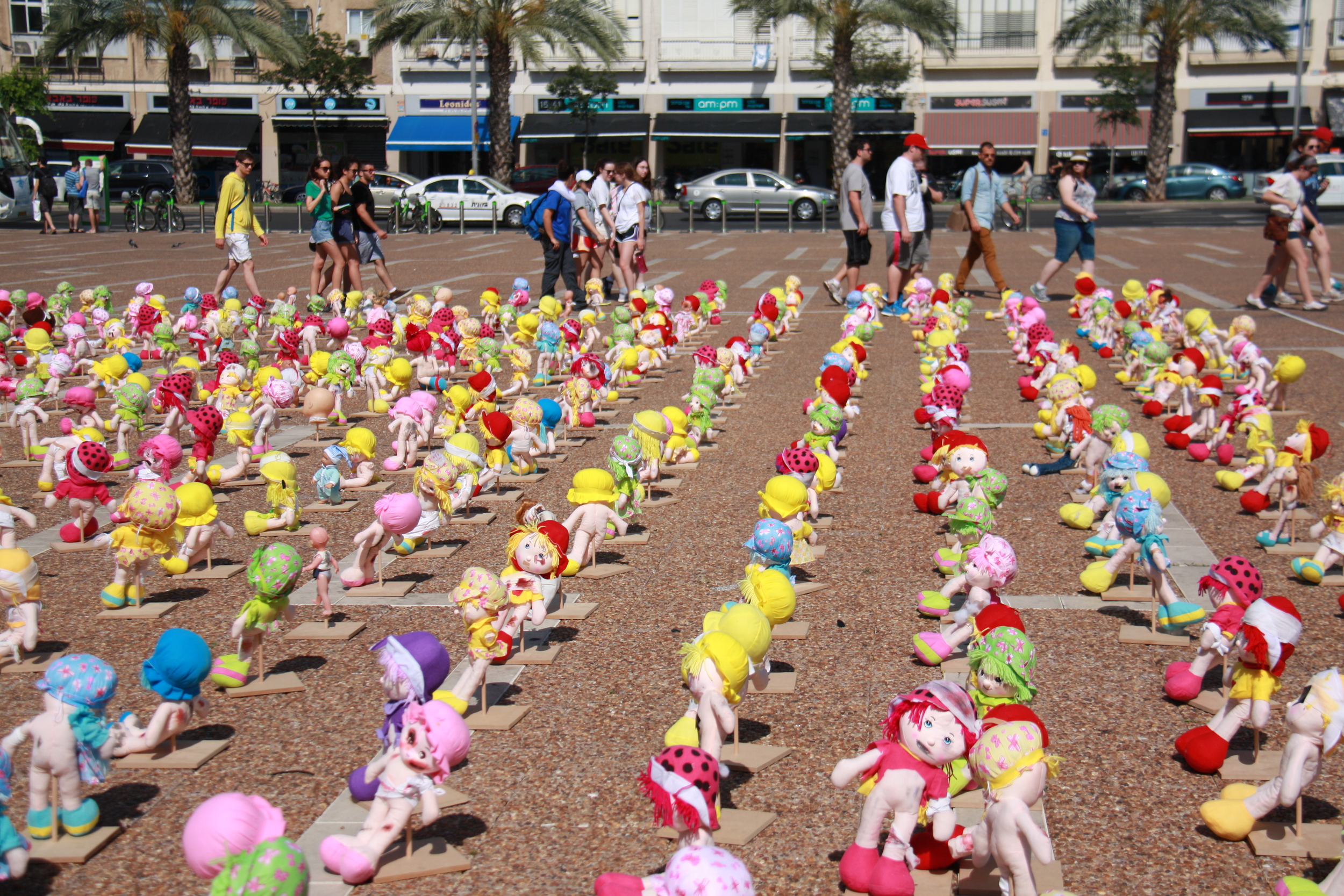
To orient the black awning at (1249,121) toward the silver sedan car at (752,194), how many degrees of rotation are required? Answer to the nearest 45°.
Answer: approximately 45° to its right

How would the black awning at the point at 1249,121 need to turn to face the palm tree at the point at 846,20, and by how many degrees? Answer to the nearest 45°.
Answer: approximately 45° to its right

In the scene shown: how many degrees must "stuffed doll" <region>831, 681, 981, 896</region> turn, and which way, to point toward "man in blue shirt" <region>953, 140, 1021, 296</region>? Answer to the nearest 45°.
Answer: approximately 180°

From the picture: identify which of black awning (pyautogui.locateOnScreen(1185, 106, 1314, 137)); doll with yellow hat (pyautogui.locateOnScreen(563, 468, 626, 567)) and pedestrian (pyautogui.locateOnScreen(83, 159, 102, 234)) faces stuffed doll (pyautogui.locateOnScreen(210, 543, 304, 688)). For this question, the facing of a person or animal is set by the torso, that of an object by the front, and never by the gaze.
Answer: the black awning

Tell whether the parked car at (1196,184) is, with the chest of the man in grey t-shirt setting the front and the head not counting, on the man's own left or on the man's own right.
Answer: on the man's own left

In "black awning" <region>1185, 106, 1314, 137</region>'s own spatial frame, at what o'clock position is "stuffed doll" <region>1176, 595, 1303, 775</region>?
The stuffed doll is roughly at 12 o'clock from the black awning.

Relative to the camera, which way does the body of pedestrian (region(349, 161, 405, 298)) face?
to the viewer's right

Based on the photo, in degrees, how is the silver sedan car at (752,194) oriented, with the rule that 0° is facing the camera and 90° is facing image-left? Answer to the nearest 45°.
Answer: approximately 270°

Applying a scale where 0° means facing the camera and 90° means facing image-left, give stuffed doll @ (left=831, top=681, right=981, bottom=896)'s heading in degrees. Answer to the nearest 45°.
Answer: approximately 0°
